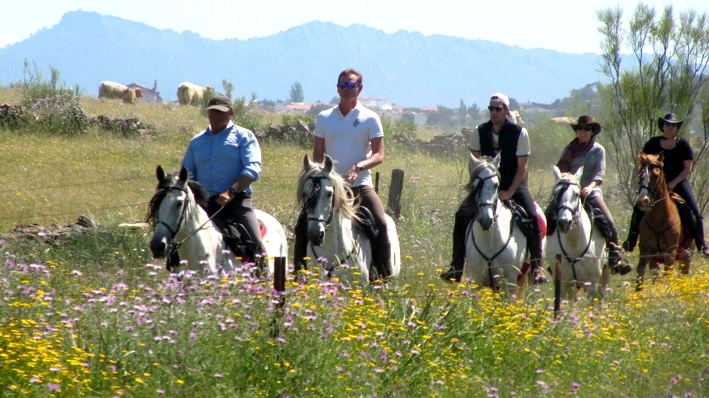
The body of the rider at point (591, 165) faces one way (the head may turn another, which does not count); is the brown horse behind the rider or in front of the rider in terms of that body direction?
behind

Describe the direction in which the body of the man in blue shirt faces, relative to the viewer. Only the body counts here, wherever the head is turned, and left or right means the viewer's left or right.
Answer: facing the viewer and to the left of the viewer

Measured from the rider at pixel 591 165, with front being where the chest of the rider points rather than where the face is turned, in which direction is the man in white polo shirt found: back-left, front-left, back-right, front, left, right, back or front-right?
front-right

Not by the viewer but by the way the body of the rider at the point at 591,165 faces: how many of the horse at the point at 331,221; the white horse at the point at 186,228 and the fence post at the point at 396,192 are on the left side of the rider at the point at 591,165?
0

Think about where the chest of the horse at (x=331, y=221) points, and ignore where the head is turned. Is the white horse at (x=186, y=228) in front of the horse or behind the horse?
in front

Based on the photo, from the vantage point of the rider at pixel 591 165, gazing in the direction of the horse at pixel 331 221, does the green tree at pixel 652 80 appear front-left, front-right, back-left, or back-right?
back-right

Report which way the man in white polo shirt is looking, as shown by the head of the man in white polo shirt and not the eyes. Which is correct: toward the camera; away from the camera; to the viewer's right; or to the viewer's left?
toward the camera

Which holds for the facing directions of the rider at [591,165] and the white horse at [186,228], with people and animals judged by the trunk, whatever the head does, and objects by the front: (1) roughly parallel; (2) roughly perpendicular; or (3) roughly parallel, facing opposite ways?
roughly parallel

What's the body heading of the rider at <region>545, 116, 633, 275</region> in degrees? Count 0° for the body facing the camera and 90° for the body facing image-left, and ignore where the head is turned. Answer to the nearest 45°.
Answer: approximately 0°

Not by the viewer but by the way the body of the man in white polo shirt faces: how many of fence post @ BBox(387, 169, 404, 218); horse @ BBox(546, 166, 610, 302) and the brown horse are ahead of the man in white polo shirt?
0

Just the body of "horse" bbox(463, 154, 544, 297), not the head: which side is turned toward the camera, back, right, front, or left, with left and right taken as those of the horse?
front

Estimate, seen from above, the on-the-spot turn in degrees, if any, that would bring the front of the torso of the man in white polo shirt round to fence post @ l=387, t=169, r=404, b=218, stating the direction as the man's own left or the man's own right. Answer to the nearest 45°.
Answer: approximately 135° to the man's own right

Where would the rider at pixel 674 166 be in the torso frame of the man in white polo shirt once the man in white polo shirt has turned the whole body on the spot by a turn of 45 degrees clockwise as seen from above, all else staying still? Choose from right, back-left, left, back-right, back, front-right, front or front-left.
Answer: back-right

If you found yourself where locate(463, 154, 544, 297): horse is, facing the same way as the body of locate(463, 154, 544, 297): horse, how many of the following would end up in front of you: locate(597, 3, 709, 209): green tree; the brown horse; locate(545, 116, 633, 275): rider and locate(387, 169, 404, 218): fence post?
0

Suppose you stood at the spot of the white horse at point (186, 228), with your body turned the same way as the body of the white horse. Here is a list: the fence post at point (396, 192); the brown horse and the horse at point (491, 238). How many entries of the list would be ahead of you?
0

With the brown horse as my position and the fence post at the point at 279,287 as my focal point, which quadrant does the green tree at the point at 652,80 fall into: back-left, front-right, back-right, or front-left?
back-right

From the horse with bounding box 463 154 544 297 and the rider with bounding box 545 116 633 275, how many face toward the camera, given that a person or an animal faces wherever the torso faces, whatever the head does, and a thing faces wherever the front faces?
2

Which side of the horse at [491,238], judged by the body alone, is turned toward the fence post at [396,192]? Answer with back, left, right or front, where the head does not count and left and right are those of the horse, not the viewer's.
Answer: back
